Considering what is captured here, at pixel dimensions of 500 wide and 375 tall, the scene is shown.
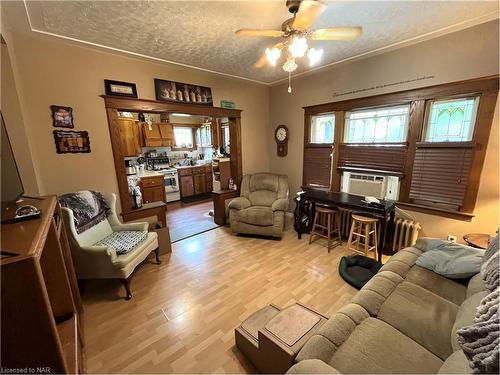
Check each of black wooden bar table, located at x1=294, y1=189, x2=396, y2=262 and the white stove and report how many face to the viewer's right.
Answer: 0

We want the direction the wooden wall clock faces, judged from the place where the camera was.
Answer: facing the viewer and to the left of the viewer

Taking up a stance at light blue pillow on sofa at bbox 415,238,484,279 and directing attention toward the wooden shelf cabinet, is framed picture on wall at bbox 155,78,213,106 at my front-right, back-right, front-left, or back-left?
front-right

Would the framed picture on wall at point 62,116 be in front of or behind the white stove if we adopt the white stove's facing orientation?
in front

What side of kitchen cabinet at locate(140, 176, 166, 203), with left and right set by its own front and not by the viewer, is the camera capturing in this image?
front

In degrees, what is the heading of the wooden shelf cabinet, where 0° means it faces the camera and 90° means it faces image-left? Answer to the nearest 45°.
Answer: approximately 270°

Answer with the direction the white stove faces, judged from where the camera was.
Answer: facing the viewer

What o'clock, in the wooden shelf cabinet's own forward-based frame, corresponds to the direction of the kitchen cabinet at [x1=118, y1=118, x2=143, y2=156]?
The kitchen cabinet is roughly at 10 o'clock from the wooden shelf cabinet.

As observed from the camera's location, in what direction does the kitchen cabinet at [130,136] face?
facing the viewer and to the right of the viewer

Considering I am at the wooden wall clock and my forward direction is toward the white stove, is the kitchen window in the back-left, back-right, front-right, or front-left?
front-right

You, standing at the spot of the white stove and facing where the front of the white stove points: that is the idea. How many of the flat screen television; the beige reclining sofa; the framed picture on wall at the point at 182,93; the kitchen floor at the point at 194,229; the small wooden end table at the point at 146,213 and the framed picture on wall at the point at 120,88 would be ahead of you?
6
